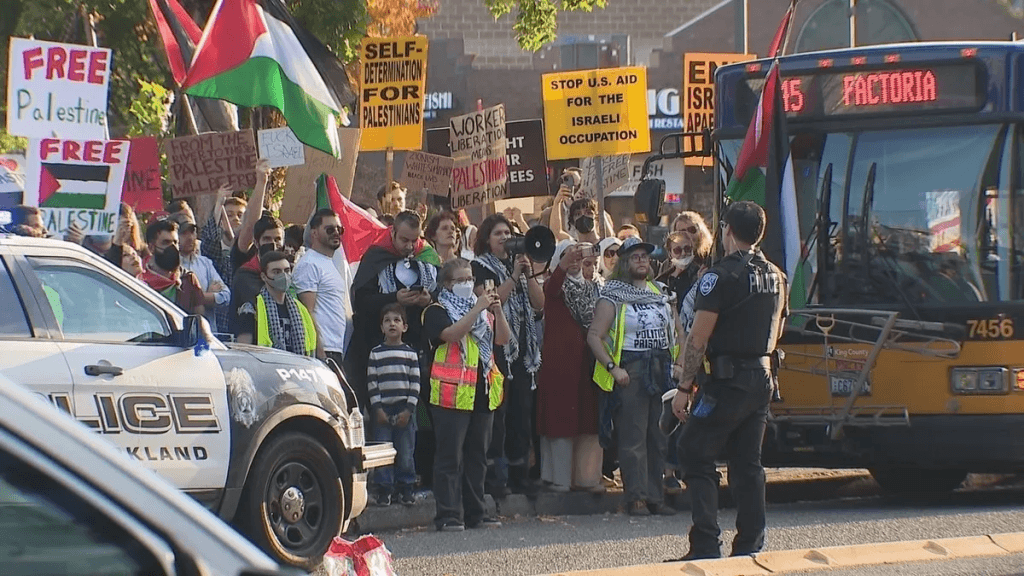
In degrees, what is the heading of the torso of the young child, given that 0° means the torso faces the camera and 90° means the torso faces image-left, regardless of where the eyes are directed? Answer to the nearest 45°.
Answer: approximately 0°

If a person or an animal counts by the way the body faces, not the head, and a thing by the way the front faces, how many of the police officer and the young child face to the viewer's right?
0

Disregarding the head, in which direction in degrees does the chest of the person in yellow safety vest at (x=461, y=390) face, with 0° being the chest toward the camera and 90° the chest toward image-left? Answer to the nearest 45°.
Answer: approximately 315°

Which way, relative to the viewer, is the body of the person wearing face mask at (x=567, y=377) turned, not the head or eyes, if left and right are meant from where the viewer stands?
facing the viewer and to the right of the viewer

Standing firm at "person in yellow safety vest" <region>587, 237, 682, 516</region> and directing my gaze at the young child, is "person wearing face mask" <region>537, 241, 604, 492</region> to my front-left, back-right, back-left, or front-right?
front-right

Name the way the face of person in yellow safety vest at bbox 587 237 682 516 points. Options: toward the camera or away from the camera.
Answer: toward the camera

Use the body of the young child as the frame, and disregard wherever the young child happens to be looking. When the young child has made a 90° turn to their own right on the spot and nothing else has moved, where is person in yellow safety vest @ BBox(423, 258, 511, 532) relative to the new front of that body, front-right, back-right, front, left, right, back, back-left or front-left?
back

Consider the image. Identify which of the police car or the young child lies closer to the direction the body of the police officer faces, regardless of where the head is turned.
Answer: the young child

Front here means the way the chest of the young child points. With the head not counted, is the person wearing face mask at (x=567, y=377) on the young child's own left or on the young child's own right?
on the young child's own left

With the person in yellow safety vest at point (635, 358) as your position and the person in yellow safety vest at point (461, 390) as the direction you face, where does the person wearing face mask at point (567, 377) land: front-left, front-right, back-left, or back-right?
front-right

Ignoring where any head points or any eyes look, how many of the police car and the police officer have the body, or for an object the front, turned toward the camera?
0

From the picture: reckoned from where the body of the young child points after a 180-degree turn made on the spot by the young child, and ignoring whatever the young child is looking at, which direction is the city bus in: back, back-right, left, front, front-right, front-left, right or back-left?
right

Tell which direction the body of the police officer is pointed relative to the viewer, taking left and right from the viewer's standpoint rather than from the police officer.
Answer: facing away from the viewer and to the left of the viewer

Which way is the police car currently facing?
to the viewer's right
